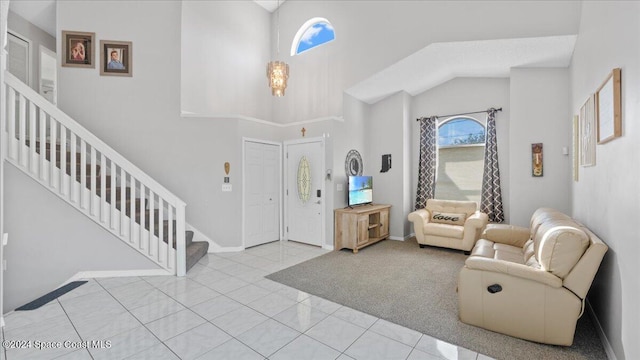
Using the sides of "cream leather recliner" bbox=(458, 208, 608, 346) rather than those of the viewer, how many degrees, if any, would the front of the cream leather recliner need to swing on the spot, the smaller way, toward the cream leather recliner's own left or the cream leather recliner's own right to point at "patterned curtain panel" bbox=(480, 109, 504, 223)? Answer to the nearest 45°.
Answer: approximately 90° to the cream leather recliner's own right

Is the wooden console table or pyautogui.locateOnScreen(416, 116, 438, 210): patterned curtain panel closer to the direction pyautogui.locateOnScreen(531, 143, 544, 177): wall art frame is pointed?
the wooden console table

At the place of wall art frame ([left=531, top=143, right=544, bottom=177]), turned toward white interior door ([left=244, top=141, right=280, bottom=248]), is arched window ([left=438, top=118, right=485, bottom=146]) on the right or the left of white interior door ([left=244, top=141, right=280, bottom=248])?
right

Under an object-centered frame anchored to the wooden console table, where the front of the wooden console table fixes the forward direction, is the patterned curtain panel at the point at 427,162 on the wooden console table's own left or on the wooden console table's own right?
on the wooden console table's own left

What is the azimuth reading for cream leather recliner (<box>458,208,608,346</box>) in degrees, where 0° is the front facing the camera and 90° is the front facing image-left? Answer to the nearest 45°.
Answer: approximately 90°

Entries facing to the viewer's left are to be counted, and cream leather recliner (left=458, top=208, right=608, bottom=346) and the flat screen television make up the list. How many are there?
1

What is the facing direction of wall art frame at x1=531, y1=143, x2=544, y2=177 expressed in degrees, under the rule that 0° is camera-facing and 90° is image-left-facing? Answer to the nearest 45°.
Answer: approximately 0°

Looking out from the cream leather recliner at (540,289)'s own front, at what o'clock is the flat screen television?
The flat screen television is roughly at 1 o'clock from the cream leather recliner.

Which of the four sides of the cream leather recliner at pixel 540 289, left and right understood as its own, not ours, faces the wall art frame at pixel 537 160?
right

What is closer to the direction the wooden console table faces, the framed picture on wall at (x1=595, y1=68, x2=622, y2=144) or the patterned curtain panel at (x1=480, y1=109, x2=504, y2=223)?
the framed picture on wall
